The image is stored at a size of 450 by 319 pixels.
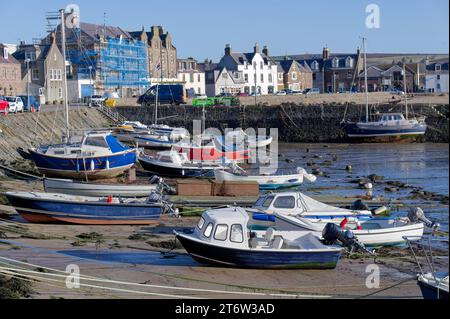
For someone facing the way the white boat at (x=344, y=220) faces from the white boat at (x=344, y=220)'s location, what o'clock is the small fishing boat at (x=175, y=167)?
The small fishing boat is roughly at 2 o'clock from the white boat.

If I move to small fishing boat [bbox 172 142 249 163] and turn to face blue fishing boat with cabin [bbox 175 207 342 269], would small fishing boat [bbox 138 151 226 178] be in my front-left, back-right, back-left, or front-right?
front-right

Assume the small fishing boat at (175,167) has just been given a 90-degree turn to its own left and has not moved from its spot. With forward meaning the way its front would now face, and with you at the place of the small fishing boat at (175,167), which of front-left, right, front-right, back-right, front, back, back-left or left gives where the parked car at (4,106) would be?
back-right

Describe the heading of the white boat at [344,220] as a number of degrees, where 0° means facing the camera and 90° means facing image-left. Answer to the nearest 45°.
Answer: approximately 90°

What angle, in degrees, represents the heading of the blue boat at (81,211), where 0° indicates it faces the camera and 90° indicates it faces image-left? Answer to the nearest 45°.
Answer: approximately 90°

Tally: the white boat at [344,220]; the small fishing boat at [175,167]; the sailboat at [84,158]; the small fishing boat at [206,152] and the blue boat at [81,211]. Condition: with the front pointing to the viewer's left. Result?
5

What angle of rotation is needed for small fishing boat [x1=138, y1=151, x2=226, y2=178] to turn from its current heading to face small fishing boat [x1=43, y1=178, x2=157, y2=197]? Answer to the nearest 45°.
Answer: approximately 90° to its left

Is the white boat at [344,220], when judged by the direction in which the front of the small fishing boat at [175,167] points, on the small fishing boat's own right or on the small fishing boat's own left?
on the small fishing boat's own left

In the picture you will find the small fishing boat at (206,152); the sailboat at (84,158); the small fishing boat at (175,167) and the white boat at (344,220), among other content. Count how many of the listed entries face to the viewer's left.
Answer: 4

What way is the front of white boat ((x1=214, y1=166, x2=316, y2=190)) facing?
to the viewer's left

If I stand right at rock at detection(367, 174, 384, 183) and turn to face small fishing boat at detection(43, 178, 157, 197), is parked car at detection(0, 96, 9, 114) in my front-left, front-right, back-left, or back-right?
front-right

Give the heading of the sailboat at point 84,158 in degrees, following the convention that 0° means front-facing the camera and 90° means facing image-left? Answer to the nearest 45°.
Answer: approximately 90°

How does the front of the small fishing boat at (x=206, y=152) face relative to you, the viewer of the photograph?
facing to the left of the viewer
